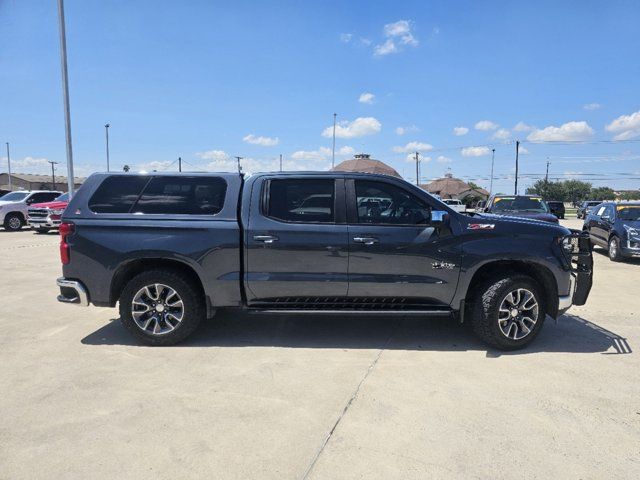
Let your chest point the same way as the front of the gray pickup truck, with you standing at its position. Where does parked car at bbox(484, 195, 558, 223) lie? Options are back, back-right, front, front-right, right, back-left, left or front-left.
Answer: front-left

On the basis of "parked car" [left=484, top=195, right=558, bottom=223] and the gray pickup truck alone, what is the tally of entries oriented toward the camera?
1

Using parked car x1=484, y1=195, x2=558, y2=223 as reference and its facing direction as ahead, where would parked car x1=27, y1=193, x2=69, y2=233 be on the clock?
parked car x1=27, y1=193, x2=69, y2=233 is roughly at 3 o'clock from parked car x1=484, y1=195, x2=558, y2=223.

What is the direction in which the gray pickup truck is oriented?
to the viewer's right

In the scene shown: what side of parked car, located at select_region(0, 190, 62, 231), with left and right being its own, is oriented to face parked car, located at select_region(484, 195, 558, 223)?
left

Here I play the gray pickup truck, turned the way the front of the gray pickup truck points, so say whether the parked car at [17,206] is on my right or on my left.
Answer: on my left

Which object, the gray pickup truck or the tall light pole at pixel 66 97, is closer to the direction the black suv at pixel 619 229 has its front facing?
the gray pickup truck

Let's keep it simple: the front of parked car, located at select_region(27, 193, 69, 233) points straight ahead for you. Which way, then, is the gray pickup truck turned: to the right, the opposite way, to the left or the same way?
to the left

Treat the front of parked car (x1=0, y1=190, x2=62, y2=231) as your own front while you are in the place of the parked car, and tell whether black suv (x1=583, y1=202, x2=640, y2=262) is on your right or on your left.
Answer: on your left
